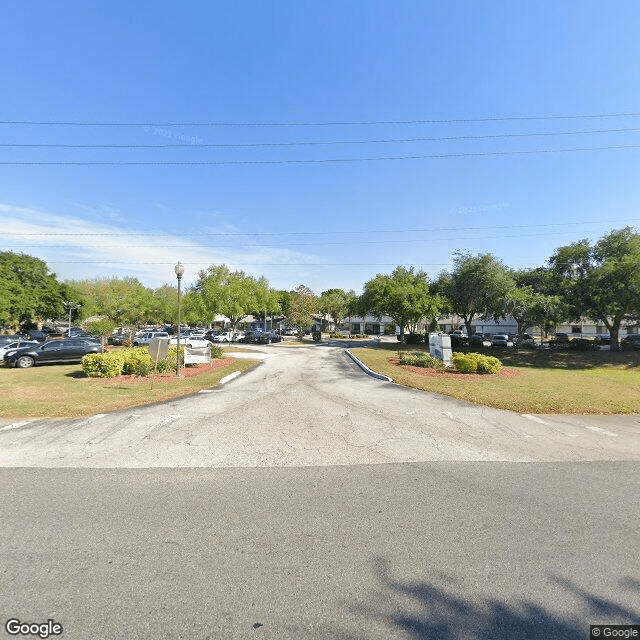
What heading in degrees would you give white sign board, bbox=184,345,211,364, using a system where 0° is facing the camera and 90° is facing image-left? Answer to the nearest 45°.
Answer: approximately 0°

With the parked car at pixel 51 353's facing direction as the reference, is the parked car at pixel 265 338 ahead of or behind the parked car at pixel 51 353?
behind

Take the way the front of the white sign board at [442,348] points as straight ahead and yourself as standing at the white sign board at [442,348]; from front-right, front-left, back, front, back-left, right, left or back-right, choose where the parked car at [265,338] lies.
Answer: right

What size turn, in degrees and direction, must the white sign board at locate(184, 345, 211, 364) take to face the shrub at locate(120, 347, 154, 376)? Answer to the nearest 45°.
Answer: approximately 45° to its right
